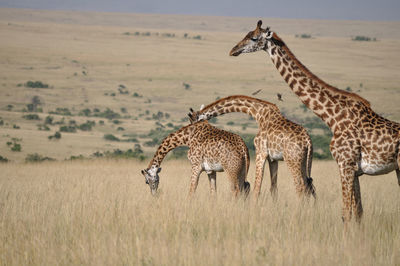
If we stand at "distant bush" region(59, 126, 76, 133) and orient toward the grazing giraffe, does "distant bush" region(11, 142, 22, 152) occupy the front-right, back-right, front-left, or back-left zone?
front-right

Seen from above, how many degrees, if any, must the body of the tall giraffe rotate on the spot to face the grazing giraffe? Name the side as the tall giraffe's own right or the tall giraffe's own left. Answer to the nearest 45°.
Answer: approximately 45° to the tall giraffe's own right

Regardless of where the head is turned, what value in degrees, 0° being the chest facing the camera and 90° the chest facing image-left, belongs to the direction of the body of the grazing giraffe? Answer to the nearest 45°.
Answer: approximately 90°

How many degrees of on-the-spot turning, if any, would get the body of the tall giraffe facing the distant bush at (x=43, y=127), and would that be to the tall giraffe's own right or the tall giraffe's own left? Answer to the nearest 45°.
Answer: approximately 45° to the tall giraffe's own right

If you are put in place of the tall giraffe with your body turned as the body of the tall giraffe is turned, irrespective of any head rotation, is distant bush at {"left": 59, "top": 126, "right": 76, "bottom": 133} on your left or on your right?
on your right

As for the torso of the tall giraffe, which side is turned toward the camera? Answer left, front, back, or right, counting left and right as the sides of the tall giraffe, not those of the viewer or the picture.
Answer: left

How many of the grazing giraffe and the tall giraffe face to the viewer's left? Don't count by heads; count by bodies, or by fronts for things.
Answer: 2

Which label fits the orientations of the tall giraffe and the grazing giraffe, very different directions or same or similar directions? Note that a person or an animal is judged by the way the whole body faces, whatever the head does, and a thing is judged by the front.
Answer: same or similar directions

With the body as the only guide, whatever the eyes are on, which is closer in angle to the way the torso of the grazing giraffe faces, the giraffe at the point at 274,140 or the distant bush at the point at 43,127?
the distant bush

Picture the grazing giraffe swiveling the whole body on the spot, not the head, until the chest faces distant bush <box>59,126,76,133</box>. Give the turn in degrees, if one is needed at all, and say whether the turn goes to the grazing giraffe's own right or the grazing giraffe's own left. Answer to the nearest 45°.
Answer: approximately 90° to the grazing giraffe's own right
